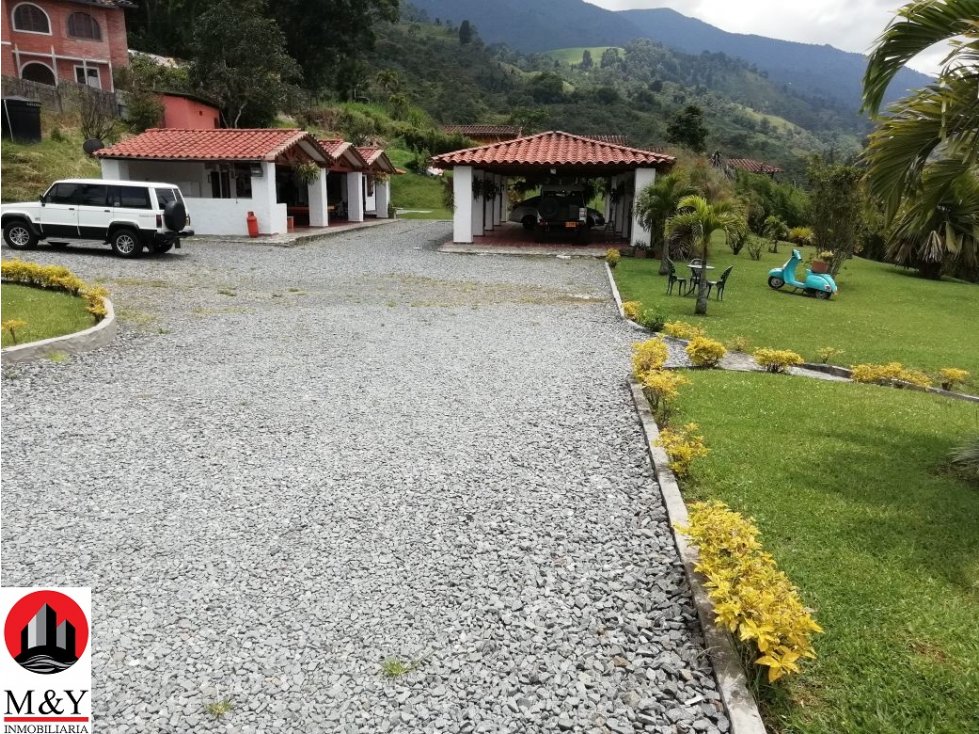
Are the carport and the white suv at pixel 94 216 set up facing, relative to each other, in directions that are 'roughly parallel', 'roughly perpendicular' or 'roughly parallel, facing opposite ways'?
roughly perpendicular

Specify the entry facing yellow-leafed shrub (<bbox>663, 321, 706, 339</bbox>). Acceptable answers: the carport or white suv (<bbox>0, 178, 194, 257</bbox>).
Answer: the carport

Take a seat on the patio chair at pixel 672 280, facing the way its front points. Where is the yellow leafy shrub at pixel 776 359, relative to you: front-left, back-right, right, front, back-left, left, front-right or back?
right

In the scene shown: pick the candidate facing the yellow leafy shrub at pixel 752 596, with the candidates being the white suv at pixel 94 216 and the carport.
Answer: the carport

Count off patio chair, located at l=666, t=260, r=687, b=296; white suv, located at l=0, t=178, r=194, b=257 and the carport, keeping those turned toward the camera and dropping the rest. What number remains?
1

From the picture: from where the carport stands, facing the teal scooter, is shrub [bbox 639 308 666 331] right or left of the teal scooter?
right

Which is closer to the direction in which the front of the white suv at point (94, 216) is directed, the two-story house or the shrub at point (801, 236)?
the two-story house

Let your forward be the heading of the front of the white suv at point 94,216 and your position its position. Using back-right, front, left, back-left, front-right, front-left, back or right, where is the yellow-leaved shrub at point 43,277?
back-left

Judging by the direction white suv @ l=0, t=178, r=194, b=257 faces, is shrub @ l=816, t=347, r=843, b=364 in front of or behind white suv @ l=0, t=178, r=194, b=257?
behind

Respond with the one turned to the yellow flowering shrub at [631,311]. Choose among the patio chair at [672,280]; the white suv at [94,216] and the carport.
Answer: the carport

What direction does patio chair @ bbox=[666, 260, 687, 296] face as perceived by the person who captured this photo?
facing to the right of the viewer

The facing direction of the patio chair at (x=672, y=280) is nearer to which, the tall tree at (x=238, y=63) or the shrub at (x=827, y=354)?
the shrub

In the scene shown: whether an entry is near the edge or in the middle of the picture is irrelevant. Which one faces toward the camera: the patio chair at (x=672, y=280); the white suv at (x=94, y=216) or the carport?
the carport

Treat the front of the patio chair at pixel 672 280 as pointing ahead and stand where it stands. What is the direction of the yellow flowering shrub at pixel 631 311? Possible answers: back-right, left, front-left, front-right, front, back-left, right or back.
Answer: right

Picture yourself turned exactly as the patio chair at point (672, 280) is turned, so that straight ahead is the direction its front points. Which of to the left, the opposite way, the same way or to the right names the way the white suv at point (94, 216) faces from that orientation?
the opposite way

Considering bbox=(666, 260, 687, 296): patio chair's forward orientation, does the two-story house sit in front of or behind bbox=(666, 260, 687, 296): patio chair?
behind

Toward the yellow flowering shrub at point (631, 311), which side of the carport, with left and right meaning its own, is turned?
front

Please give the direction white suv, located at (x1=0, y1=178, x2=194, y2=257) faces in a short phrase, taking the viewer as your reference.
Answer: facing away from the viewer and to the left of the viewer

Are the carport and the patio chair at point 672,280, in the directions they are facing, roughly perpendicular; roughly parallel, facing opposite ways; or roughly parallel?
roughly perpendicular
